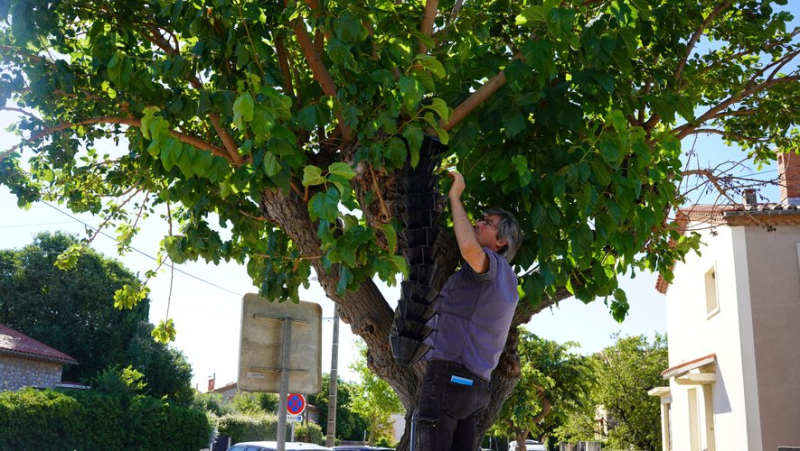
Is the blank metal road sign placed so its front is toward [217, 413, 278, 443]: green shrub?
yes

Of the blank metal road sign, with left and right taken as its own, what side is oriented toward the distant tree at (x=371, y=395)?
front

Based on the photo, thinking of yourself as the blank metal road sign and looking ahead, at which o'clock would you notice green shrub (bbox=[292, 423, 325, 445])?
The green shrub is roughly at 12 o'clock from the blank metal road sign.

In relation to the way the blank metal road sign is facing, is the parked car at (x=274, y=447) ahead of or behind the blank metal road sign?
ahead

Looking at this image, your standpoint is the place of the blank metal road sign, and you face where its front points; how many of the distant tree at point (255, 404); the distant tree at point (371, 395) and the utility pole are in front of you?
3

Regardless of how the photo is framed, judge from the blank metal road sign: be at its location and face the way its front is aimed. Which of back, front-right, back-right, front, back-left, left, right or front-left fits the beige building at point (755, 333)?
front-right

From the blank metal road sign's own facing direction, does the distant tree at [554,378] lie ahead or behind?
ahead

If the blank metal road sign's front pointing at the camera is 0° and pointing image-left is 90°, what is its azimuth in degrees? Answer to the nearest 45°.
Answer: approximately 180°

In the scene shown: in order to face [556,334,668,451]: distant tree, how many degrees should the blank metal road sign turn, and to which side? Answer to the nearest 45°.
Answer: approximately 45° to its right
